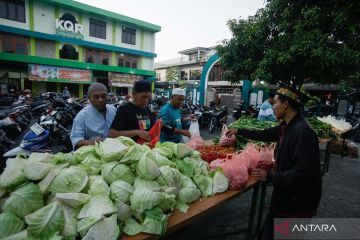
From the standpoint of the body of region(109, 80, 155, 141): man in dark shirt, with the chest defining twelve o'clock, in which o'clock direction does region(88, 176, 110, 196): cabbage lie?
The cabbage is roughly at 2 o'clock from the man in dark shirt.

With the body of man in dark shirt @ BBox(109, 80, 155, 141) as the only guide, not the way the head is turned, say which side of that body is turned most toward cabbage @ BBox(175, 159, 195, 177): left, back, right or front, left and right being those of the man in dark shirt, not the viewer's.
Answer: front

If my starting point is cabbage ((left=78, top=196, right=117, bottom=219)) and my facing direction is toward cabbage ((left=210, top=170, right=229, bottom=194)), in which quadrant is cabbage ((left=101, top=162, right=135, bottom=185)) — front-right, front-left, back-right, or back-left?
front-left

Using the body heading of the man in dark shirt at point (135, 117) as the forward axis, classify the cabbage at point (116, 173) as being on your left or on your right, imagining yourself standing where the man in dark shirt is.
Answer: on your right

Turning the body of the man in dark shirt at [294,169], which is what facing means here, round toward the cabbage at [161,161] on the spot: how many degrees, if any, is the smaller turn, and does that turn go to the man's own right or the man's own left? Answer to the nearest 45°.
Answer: approximately 45° to the man's own left

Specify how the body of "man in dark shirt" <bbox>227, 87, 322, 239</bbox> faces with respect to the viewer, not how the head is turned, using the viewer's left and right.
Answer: facing to the left of the viewer

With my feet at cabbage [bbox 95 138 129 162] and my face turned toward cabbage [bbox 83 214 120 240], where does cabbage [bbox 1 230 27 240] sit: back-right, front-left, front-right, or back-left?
front-right

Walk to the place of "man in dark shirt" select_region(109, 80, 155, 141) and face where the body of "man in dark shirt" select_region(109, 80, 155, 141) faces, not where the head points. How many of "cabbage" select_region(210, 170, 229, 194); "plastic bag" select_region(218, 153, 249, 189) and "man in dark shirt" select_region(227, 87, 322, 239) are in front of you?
3

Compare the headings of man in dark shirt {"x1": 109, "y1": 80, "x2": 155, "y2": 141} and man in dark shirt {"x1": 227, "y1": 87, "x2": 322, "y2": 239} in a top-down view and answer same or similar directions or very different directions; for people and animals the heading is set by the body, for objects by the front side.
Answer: very different directions

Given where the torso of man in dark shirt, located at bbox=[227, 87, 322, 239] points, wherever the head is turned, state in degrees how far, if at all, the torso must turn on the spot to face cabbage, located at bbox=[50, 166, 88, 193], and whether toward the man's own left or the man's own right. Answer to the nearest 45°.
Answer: approximately 45° to the man's own left

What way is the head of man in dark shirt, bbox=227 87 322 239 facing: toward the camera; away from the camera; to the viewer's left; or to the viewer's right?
to the viewer's left

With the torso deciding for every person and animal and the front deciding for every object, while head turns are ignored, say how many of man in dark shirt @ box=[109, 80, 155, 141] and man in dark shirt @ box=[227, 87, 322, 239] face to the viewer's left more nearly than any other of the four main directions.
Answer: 1

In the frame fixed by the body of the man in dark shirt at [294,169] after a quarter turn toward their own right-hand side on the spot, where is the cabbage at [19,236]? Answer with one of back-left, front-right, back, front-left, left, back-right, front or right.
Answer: back-left

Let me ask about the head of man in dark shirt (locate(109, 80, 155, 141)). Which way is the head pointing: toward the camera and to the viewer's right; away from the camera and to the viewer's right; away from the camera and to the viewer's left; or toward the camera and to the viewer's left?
toward the camera and to the viewer's right
